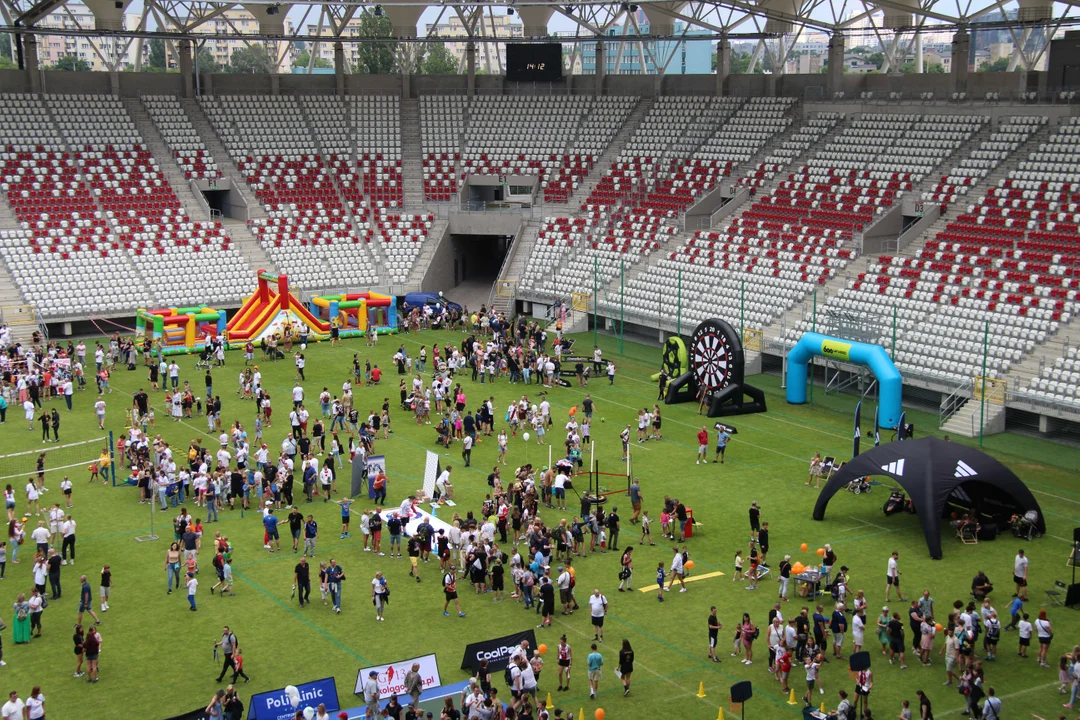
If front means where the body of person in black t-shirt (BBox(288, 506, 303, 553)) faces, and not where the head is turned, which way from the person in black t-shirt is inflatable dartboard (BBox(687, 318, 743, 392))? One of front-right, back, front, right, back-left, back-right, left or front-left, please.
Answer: back-left

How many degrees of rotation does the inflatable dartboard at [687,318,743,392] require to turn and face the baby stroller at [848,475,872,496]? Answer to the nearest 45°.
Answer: approximately 90° to its left

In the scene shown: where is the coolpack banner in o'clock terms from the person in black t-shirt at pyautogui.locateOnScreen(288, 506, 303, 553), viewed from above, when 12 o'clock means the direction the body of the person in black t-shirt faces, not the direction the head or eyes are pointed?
The coolpack banner is roughly at 11 o'clock from the person in black t-shirt.

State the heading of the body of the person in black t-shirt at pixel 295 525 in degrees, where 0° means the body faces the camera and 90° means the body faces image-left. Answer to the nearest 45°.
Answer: approximately 0°

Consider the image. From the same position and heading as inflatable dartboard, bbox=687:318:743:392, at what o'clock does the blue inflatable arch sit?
The blue inflatable arch is roughly at 8 o'clock from the inflatable dartboard.

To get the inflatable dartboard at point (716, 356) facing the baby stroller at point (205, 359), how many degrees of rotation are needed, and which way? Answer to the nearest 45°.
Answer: approximately 45° to its right

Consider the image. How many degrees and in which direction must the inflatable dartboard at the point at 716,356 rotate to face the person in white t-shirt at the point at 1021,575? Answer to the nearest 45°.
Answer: approximately 45° to its left

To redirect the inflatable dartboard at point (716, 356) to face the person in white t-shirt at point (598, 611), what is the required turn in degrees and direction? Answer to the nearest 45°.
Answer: approximately 45° to its left

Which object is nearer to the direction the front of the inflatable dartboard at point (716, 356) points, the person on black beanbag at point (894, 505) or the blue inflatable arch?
the person on black beanbag
